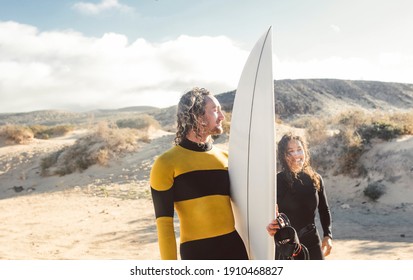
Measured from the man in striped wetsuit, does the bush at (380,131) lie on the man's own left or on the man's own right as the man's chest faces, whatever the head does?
on the man's own left

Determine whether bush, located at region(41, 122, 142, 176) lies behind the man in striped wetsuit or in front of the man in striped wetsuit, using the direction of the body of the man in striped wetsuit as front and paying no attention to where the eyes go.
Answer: behind

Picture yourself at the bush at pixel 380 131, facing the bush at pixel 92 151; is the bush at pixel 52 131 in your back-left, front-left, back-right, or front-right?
front-right

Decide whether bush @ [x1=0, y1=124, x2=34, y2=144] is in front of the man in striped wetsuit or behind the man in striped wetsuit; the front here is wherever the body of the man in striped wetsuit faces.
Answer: behind

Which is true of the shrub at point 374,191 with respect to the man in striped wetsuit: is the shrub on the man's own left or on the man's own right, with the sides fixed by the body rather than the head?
on the man's own left

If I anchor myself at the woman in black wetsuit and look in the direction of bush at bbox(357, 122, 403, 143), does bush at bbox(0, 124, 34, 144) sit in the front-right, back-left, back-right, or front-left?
front-left

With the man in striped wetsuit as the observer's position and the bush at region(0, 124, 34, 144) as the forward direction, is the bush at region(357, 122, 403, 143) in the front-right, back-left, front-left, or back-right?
front-right

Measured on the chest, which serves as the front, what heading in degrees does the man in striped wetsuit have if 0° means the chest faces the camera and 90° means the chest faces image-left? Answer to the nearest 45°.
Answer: approximately 315°

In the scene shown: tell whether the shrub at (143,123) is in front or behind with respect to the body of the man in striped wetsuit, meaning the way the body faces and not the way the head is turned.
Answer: behind

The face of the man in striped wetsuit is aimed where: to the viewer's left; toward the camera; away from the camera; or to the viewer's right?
to the viewer's right
